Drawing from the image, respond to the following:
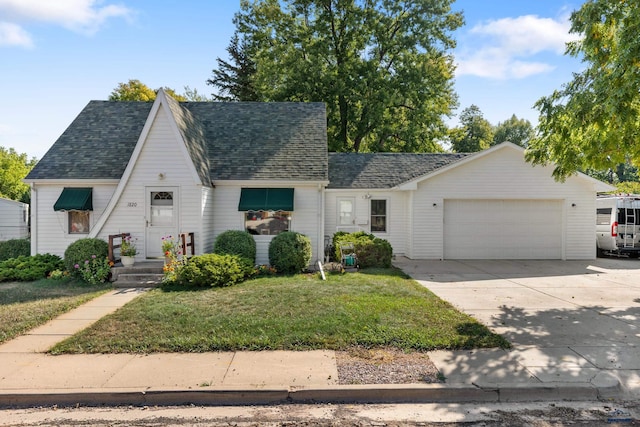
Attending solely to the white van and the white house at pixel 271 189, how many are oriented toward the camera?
1

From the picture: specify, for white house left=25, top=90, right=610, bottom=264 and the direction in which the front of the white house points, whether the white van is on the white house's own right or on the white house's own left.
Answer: on the white house's own left

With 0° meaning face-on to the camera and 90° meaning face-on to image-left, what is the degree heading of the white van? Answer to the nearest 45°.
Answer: approximately 135°

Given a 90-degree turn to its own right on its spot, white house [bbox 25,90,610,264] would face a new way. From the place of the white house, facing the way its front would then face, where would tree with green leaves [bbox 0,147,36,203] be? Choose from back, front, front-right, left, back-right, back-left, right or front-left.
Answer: front-right

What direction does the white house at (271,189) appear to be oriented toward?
toward the camera

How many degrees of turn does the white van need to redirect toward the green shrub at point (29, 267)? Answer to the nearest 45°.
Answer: approximately 90° to its left

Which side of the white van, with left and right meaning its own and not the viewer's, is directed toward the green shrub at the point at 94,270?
left

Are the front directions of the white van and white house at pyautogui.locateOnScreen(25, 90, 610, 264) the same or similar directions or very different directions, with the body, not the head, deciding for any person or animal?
very different directions

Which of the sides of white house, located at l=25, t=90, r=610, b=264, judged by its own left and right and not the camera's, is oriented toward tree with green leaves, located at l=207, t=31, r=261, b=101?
back

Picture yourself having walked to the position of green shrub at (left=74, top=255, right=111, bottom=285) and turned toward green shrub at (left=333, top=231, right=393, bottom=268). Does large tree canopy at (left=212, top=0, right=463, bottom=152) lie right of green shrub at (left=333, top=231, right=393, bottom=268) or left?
left

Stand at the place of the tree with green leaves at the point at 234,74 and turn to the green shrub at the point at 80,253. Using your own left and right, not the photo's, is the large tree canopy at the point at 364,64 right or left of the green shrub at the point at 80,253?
left

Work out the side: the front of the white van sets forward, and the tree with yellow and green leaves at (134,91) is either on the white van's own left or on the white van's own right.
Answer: on the white van's own left

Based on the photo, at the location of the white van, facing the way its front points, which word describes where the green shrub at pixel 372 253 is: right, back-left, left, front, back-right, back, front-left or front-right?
left

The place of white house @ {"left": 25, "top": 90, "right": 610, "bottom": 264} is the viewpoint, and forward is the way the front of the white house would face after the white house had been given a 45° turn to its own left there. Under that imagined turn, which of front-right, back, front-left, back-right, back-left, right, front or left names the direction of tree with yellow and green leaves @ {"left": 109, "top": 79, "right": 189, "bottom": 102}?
back
